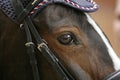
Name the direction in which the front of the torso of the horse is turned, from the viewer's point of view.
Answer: to the viewer's right
